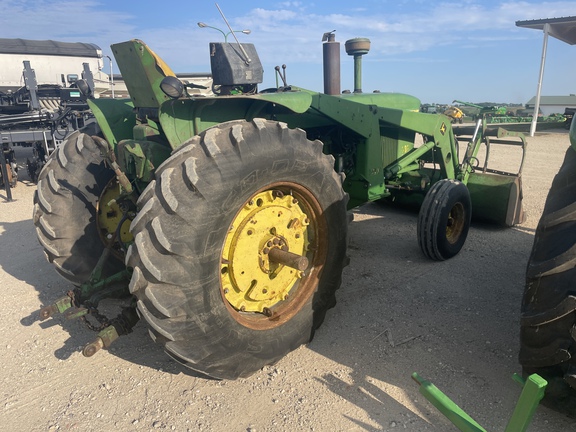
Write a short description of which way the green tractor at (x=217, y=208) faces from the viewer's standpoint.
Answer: facing away from the viewer and to the right of the viewer
